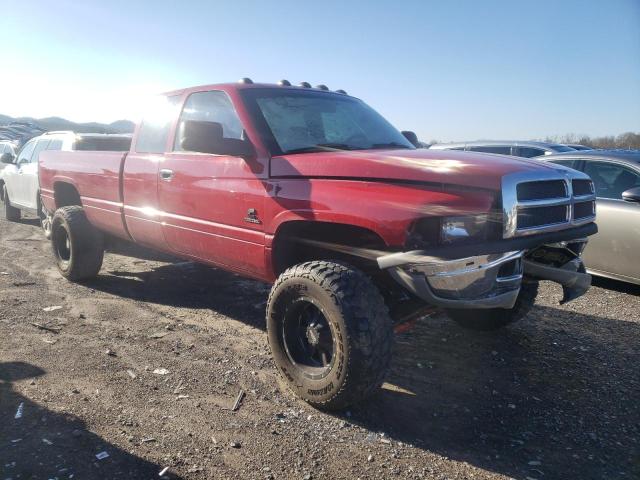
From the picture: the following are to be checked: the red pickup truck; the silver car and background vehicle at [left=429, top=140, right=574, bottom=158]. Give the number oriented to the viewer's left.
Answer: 0

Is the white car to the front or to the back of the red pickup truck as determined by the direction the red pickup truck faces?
to the back

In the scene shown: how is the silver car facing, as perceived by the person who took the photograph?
facing the viewer and to the right of the viewer

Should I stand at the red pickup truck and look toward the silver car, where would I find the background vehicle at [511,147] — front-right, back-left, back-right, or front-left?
front-left

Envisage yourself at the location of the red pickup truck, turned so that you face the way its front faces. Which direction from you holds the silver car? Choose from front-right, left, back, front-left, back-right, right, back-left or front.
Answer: left

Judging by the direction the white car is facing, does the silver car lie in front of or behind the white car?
behind

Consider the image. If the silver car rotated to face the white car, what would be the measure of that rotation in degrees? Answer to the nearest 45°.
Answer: approximately 135° to its right

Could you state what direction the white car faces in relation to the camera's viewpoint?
facing away from the viewer and to the left of the viewer

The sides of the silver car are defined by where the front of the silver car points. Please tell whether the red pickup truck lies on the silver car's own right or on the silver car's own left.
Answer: on the silver car's own right

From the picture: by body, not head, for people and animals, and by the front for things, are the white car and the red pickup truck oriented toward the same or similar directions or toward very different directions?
very different directions
